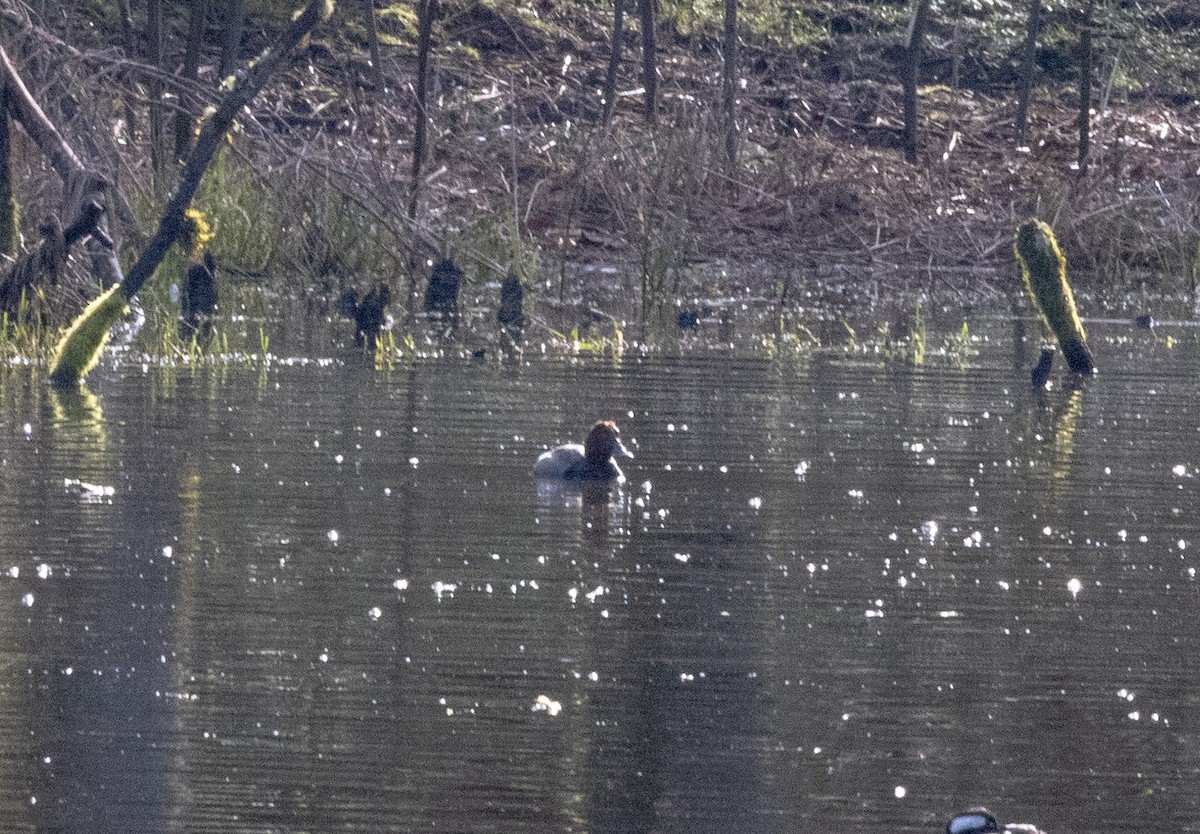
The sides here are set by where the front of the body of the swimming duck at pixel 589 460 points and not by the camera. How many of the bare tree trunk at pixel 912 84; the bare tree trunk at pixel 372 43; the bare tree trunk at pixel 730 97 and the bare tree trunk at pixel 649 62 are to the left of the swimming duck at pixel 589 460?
4

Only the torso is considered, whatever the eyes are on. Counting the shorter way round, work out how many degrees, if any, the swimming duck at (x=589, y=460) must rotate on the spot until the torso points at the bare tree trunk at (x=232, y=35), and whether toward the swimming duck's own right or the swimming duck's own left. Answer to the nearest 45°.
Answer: approximately 90° to the swimming duck's own left

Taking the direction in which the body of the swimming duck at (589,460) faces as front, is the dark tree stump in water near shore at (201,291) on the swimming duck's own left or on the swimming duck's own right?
on the swimming duck's own left

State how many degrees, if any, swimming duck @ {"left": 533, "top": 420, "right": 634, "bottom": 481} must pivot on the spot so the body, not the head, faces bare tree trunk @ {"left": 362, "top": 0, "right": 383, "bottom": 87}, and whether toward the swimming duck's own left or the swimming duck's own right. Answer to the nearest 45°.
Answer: approximately 90° to the swimming duck's own left

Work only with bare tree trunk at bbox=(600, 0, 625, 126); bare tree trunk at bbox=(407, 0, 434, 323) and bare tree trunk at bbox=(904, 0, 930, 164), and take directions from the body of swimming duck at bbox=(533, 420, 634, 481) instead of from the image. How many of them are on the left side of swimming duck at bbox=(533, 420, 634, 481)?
3

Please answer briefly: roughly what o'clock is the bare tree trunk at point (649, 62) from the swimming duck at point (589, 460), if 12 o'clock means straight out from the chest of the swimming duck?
The bare tree trunk is roughly at 9 o'clock from the swimming duck.

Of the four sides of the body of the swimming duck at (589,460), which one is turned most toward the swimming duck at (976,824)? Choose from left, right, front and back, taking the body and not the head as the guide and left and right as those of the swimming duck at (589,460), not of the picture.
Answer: right

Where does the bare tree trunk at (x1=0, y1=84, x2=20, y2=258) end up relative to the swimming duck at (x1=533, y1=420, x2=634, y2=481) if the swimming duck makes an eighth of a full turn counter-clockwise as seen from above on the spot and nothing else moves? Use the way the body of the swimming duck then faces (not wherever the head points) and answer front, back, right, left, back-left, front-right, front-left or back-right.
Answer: left

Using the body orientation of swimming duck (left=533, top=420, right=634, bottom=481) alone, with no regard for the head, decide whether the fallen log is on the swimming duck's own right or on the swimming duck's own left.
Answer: on the swimming duck's own left

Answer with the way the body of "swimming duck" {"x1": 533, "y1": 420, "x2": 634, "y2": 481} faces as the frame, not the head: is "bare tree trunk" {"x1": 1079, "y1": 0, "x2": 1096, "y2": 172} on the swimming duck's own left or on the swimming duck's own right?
on the swimming duck's own left

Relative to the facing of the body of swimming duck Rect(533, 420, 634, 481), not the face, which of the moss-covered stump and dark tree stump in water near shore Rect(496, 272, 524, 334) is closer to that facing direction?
the moss-covered stump

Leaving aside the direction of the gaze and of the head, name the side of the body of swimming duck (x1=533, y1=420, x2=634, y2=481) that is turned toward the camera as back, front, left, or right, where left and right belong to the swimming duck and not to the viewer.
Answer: right

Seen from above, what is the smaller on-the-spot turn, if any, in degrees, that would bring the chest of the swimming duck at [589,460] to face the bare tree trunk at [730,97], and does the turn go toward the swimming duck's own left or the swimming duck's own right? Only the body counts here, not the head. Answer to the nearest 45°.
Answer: approximately 90° to the swimming duck's own left

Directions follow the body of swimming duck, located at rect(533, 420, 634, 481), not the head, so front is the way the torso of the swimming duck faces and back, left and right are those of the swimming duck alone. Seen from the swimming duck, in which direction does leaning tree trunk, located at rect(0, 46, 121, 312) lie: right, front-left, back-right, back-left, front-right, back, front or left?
back-left
